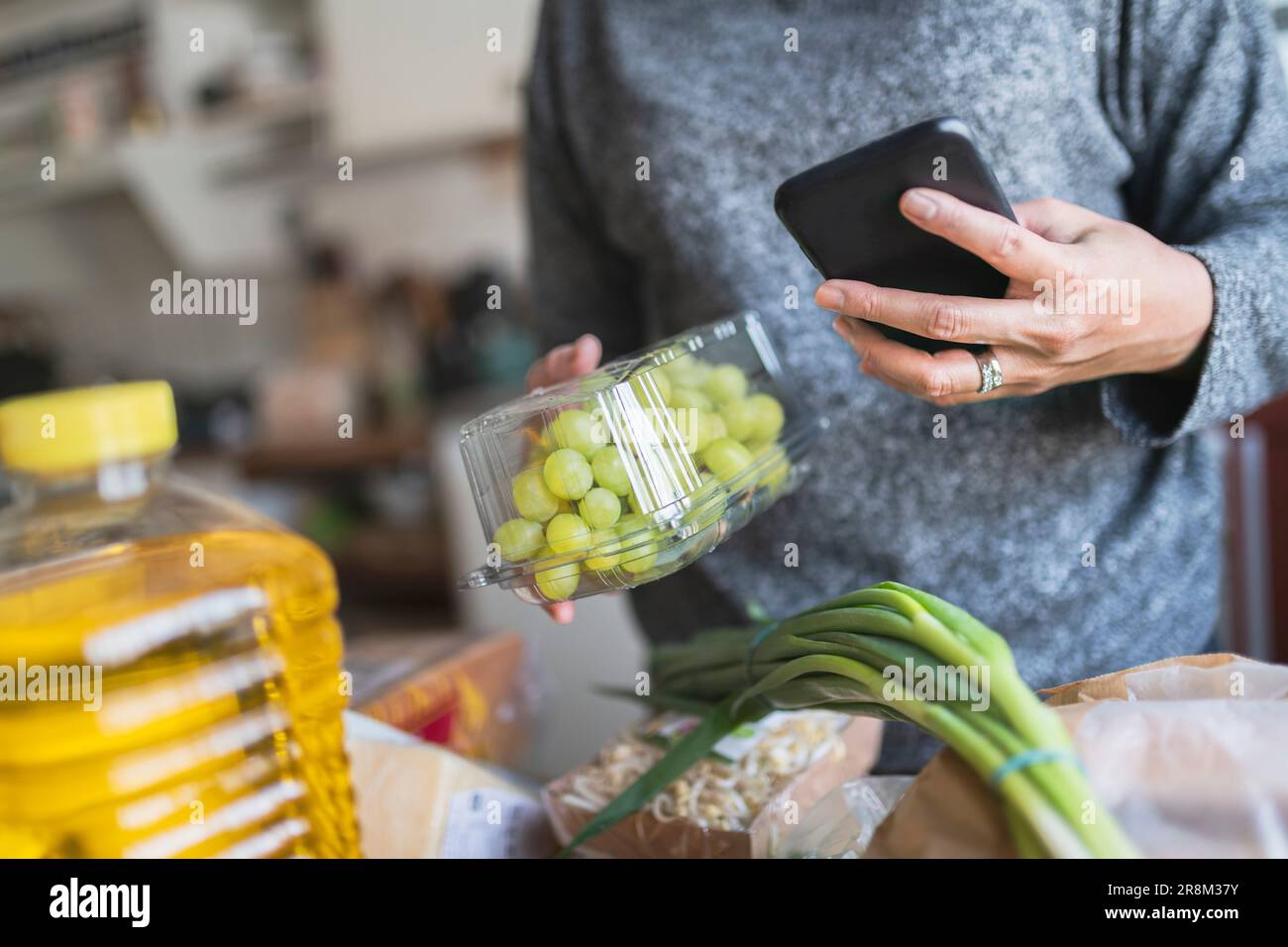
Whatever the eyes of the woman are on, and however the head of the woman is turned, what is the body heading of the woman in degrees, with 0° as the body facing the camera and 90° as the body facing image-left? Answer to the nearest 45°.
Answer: approximately 45°
